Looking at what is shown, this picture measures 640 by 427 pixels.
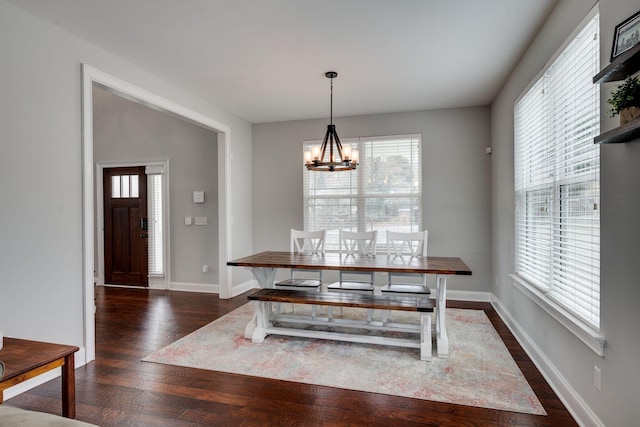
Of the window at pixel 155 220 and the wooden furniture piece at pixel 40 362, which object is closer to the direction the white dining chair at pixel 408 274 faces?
the wooden furniture piece

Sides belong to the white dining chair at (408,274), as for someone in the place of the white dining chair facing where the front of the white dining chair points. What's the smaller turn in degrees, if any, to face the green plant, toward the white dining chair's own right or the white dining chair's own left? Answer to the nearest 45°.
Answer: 0° — it already faces it

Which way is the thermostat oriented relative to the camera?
toward the camera

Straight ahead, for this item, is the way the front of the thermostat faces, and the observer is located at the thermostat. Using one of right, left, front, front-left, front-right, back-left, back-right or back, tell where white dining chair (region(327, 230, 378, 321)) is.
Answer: front-left

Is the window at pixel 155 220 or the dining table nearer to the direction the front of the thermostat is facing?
the dining table

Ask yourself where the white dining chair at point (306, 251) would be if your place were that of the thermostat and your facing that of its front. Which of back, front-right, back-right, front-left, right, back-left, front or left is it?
front-left

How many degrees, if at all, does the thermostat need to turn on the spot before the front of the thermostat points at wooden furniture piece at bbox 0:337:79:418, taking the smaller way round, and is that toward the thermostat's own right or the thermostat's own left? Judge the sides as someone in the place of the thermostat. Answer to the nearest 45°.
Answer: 0° — it already faces it

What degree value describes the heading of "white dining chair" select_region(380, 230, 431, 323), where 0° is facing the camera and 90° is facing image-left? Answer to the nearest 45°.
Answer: approximately 0°

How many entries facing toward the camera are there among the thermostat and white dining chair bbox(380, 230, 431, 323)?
2

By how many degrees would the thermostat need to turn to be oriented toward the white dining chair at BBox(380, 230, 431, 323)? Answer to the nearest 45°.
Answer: approximately 45° to its left

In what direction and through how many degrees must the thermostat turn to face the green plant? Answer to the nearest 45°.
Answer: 0° — it already faces it

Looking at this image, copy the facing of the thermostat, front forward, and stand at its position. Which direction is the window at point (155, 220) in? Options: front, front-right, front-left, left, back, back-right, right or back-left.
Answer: back-right

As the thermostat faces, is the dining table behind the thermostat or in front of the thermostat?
in front
